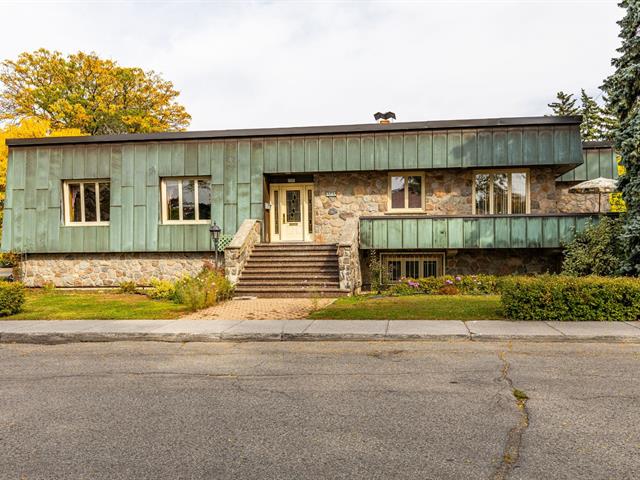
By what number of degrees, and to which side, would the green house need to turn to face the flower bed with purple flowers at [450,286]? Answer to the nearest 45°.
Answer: approximately 45° to its left

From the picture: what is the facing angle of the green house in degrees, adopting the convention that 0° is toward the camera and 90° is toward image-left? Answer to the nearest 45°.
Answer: approximately 0°

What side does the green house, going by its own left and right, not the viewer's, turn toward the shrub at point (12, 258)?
right

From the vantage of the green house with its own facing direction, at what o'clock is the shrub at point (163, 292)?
The shrub is roughly at 2 o'clock from the green house.

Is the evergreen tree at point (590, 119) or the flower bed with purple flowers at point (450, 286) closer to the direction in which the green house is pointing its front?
the flower bed with purple flowers

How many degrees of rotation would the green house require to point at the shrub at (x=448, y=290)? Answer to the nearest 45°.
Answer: approximately 45° to its left

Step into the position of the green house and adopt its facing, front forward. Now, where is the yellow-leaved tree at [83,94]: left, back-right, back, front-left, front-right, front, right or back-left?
back-right
